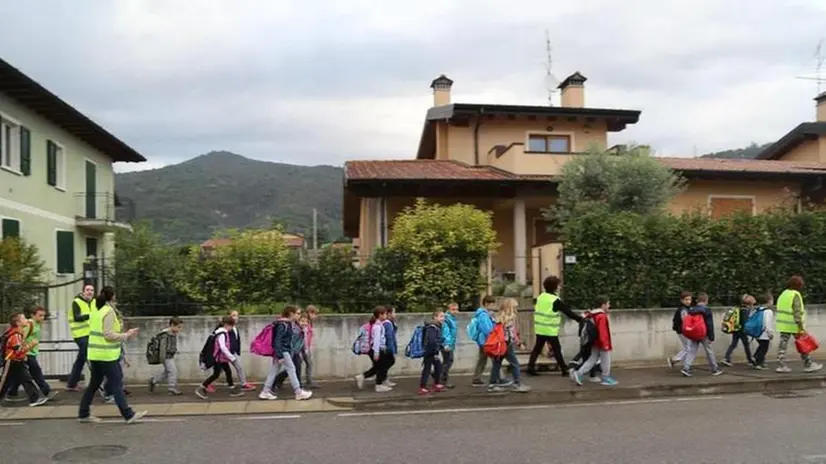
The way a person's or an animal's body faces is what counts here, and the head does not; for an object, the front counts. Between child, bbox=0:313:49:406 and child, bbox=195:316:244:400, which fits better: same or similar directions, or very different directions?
same or similar directions

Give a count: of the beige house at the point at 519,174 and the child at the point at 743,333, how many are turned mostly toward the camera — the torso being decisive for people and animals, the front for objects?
1

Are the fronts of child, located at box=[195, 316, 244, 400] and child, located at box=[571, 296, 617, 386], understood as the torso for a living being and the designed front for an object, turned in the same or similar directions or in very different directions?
same or similar directions

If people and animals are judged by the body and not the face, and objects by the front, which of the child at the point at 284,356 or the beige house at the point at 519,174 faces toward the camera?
the beige house

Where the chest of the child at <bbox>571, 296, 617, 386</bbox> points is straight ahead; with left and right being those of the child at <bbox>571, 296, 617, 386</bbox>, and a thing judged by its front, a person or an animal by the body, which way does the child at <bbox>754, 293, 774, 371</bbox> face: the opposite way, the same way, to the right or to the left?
the same way

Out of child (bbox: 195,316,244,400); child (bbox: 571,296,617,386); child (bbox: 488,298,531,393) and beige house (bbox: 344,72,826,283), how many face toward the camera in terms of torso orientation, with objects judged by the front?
1

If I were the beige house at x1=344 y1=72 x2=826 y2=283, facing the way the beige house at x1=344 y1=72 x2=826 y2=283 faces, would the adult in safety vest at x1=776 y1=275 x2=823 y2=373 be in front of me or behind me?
in front
